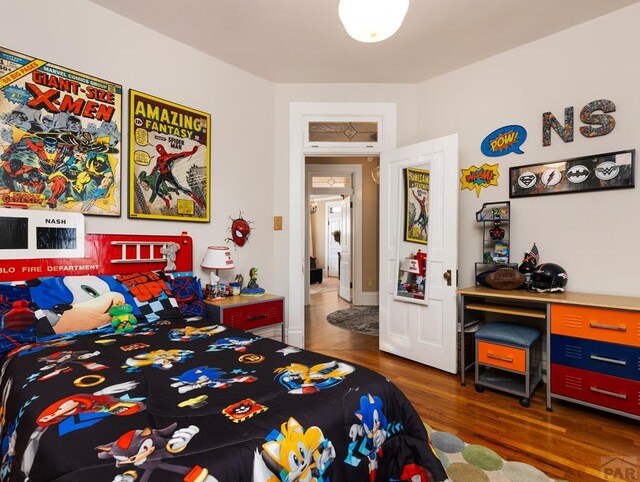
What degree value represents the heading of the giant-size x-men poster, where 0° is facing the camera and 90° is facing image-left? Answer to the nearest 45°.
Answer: approximately 315°

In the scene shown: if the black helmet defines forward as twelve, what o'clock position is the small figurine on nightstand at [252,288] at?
The small figurine on nightstand is roughly at 1 o'clock from the black helmet.

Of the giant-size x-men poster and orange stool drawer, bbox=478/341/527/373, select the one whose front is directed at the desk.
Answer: the giant-size x-men poster

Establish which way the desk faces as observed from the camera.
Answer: facing the viewer and to the left of the viewer

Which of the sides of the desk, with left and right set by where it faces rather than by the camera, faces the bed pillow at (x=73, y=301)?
front

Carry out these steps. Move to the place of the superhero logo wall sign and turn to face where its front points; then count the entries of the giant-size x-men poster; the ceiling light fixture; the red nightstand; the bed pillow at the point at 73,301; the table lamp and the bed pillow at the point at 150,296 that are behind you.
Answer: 0

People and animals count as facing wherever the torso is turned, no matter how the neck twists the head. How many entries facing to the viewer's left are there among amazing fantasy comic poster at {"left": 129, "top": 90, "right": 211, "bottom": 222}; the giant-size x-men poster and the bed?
0

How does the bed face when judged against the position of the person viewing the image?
facing the viewer and to the right of the viewer

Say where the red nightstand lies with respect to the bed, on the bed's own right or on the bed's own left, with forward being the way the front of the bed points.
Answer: on the bed's own left

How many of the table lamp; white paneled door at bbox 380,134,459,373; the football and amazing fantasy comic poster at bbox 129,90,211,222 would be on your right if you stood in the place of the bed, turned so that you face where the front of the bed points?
0

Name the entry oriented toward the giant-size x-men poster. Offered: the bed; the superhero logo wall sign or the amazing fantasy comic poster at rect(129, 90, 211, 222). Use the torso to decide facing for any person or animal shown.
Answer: the superhero logo wall sign

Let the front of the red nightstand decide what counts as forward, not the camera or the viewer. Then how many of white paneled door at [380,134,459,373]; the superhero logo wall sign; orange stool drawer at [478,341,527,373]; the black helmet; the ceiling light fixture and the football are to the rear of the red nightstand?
0

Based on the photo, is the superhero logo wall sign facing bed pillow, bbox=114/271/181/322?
yes

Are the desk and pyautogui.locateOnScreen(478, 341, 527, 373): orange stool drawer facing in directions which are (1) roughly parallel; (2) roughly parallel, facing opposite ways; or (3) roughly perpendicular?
roughly parallel

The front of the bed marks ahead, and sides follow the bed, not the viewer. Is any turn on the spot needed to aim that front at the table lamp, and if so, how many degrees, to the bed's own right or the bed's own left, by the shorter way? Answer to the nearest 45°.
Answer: approximately 135° to the bed's own left

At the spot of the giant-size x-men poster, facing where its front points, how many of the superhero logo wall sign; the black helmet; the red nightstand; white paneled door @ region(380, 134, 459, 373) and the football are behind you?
0

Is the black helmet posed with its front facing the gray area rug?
no

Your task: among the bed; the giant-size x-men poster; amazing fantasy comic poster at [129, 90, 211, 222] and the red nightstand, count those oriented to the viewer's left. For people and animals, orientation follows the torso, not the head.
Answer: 0
